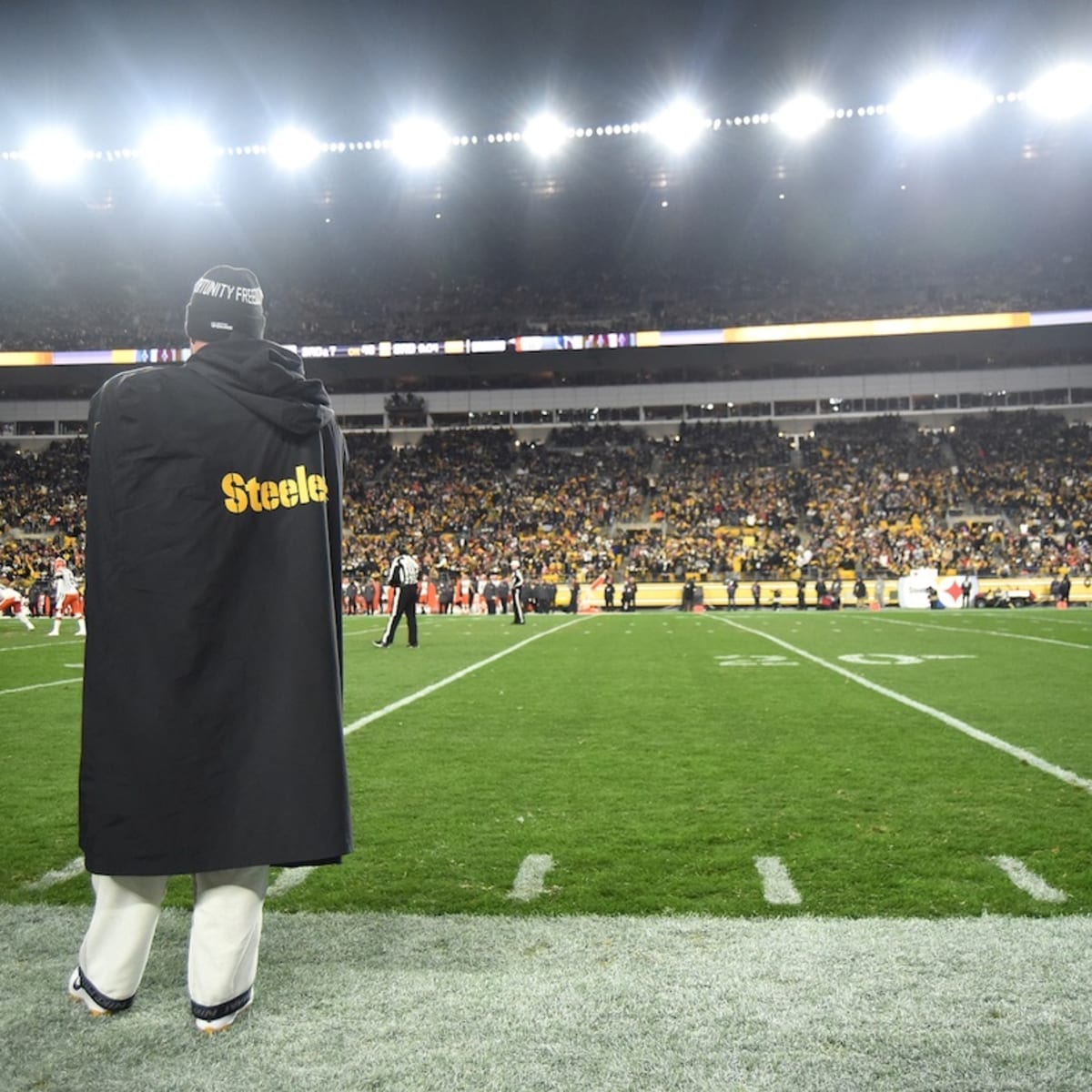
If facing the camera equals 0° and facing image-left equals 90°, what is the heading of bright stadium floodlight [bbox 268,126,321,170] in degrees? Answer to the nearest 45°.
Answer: approximately 0°

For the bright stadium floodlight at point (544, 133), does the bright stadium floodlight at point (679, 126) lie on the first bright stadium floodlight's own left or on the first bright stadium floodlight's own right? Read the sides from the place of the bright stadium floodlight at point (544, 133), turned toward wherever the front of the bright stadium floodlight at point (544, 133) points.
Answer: on the first bright stadium floodlight's own left

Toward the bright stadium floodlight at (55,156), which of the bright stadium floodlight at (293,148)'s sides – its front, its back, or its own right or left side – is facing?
right

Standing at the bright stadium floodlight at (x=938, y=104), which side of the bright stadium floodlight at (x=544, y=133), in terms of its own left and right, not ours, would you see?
left

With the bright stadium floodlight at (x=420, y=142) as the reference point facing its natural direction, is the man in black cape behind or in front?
in front

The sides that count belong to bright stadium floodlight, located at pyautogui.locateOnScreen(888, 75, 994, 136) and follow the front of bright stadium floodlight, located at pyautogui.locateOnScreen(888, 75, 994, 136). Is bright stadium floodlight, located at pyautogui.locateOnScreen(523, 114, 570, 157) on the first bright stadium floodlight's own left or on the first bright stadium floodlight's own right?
on the first bright stadium floodlight's own right

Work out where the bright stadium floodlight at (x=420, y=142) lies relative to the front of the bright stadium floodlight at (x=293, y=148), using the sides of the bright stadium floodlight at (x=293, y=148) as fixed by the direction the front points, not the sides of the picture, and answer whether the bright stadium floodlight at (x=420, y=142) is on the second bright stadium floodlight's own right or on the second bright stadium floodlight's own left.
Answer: on the second bright stadium floodlight's own left

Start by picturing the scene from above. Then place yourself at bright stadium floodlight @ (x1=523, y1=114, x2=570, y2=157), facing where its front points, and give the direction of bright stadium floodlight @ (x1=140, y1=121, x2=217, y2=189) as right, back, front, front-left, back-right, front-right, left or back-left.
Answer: right

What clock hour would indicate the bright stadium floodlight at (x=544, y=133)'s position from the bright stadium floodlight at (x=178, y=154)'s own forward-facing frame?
the bright stadium floodlight at (x=544, y=133) is roughly at 10 o'clock from the bright stadium floodlight at (x=178, y=154).
